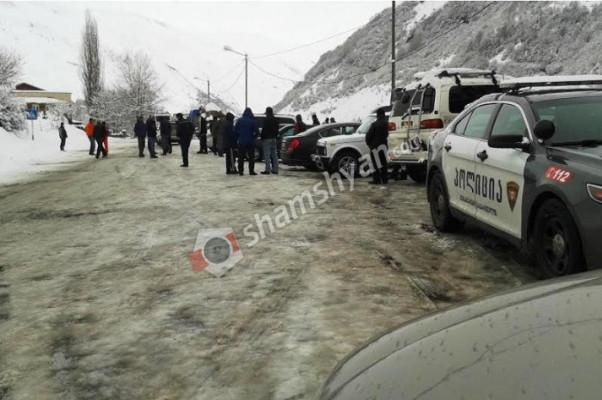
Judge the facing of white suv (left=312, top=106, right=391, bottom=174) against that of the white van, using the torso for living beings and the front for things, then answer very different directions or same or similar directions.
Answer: very different directions

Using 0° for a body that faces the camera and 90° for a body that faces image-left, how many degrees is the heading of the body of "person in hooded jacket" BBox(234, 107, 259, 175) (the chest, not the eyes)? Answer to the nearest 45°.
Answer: approximately 180°

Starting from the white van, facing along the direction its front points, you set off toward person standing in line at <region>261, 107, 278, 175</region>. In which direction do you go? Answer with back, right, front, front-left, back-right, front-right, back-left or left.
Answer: left

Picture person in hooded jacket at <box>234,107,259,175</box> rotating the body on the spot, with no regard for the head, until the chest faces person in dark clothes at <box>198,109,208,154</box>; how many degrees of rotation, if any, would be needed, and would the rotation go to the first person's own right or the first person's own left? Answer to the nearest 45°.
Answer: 0° — they already face them

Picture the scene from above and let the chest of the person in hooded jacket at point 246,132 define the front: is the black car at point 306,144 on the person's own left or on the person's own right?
on the person's own right

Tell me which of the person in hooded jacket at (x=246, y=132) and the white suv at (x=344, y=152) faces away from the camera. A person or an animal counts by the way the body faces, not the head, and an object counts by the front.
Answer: the person in hooded jacket

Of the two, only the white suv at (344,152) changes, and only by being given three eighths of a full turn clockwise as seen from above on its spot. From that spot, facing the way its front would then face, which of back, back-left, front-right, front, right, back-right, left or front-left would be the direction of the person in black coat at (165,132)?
front-left

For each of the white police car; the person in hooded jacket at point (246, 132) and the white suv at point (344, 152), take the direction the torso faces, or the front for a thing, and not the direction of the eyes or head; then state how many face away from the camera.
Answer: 1

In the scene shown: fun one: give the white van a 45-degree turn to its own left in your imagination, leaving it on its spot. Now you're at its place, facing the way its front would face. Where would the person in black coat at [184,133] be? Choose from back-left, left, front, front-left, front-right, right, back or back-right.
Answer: front-left

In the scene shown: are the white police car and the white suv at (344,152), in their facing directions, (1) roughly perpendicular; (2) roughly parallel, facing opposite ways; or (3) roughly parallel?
roughly perpendicular

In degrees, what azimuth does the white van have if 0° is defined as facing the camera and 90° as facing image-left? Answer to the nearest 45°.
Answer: approximately 225°

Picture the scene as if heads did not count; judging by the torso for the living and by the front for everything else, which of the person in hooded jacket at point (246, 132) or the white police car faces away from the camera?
the person in hooded jacket

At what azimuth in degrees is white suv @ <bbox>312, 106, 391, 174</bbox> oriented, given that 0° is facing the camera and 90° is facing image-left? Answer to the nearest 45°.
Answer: approximately 45°
